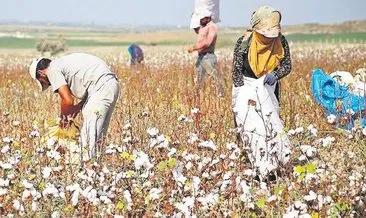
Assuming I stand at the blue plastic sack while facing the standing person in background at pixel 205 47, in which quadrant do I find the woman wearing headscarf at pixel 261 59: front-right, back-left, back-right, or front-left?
back-left

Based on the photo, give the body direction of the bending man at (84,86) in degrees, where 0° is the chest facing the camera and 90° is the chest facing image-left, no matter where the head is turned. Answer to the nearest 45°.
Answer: approximately 90°

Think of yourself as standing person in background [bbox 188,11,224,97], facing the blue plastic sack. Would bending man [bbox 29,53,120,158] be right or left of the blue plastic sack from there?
right

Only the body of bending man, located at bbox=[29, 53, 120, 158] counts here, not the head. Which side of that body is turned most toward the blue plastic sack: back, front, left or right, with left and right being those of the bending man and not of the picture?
back

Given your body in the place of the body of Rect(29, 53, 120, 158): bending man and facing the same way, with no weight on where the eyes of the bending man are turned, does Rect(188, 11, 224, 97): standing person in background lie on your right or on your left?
on your right

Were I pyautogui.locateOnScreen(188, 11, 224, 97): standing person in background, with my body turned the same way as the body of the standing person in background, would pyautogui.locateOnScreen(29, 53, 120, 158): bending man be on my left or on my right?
on my left
